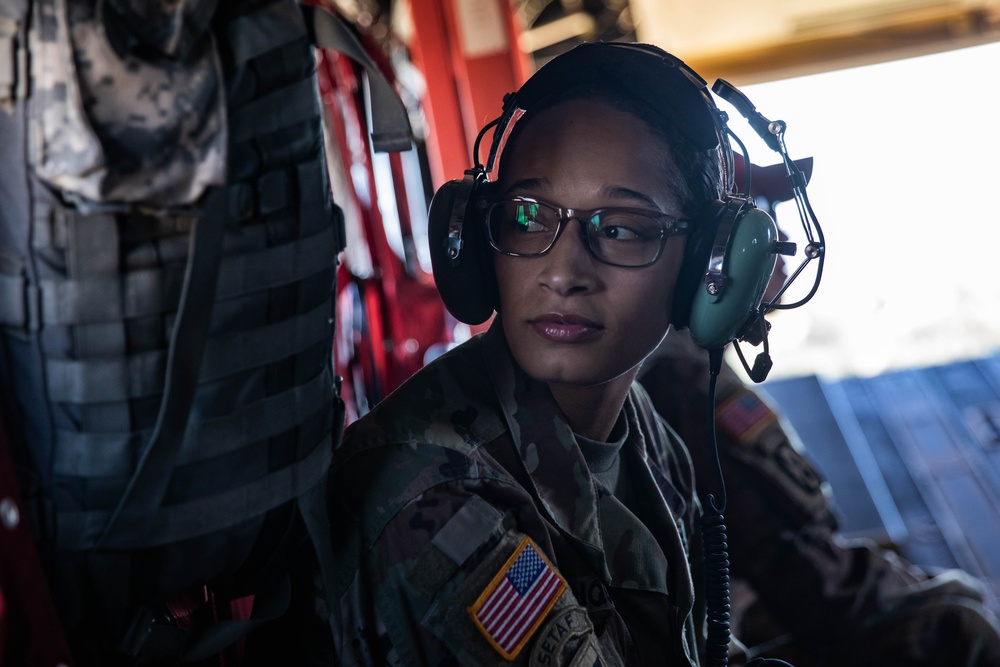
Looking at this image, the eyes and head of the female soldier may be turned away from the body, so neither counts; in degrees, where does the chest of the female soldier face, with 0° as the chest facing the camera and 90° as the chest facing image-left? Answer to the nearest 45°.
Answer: approximately 315°
